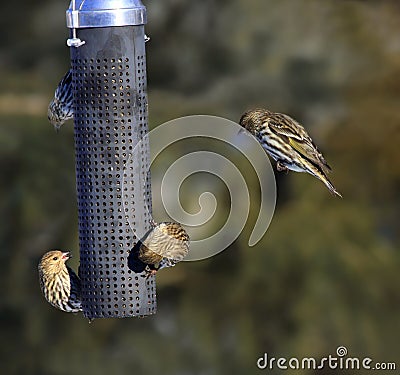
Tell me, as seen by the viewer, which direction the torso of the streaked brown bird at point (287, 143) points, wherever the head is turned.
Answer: to the viewer's left

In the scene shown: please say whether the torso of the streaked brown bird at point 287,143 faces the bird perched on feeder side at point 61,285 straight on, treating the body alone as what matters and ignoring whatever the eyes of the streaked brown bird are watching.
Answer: yes
